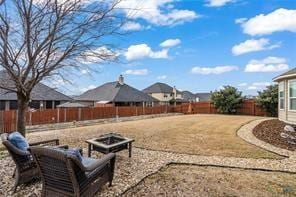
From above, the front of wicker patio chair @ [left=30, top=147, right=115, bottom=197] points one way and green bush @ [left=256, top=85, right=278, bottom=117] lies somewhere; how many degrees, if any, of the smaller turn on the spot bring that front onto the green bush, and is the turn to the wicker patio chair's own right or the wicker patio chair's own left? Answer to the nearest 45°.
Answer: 0° — it already faces it

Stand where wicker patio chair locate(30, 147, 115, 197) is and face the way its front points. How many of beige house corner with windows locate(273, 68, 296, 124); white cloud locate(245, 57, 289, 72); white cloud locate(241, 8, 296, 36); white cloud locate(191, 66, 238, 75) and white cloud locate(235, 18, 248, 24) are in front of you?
5

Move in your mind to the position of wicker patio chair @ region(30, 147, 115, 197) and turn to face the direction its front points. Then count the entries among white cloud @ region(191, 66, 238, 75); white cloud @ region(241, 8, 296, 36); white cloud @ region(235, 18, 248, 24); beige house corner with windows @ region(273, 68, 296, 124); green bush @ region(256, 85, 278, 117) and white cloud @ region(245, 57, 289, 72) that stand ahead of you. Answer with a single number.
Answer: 6

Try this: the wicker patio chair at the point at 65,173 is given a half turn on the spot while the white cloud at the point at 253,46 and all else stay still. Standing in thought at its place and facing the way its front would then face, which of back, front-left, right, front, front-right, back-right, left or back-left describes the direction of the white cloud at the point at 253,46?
back

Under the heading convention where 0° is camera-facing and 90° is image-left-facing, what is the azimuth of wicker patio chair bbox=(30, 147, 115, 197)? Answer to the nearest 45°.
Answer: approximately 225°

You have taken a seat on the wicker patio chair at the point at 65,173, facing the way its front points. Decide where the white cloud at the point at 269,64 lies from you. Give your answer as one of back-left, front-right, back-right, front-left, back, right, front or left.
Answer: front

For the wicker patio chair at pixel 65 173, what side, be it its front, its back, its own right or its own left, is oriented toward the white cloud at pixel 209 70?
front

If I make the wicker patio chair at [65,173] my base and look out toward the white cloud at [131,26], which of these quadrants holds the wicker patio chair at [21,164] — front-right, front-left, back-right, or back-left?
front-left

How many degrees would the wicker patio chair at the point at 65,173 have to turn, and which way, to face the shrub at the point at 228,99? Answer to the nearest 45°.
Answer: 0° — it already faces it

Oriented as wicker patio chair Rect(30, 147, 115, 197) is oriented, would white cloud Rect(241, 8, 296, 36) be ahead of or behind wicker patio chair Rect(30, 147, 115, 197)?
ahead

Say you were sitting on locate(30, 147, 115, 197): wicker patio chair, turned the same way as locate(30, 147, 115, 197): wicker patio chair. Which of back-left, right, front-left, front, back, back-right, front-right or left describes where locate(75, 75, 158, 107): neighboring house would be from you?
front-left

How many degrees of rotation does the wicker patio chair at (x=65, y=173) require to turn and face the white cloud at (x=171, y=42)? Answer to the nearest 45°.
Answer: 0° — it already faces it

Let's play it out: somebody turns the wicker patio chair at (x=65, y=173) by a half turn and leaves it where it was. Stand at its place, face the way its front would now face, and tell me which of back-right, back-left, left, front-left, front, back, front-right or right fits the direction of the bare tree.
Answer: back-right
